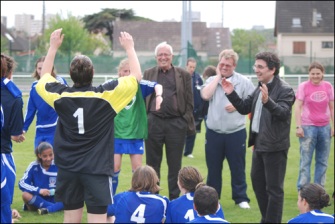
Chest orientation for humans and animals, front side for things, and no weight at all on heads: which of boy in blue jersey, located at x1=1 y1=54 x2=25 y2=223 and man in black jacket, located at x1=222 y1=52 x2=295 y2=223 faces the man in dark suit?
the boy in blue jersey

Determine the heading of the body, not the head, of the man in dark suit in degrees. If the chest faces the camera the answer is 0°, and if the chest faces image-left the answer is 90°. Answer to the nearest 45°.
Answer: approximately 0°

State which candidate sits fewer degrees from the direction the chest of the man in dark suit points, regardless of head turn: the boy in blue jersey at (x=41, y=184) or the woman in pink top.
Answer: the boy in blue jersey

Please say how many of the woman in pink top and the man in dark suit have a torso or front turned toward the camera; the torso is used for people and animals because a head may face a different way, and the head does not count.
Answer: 2

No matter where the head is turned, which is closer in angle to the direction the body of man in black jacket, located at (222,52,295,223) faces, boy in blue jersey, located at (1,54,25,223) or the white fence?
the boy in blue jersey

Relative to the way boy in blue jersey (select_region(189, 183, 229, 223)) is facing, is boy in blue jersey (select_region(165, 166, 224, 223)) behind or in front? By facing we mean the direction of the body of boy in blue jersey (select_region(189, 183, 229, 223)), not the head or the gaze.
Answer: in front

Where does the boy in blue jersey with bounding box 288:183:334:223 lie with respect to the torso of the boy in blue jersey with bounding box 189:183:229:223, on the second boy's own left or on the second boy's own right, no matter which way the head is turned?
on the second boy's own right

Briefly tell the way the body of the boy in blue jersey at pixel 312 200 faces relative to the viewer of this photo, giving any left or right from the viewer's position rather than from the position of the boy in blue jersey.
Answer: facing away from the viewer and to the left of the viewer

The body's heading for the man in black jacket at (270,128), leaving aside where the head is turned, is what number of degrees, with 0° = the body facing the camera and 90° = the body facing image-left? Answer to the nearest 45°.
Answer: approximately 45°

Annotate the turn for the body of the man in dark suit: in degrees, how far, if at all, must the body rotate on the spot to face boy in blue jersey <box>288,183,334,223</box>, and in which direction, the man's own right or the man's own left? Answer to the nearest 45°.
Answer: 0° — they already face them

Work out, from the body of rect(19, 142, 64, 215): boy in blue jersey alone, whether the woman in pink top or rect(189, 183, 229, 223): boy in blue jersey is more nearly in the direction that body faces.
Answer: the boy in blue jersey

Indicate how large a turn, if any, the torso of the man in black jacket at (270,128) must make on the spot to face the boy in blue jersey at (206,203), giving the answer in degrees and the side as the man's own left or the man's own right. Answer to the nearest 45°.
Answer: approximately 45° to the man's own left

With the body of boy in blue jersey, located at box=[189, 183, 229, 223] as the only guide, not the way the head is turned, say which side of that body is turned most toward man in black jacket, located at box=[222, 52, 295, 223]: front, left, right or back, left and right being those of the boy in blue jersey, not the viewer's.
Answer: front

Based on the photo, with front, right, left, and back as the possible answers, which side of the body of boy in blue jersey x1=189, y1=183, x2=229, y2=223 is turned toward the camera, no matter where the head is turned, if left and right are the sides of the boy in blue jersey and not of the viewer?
back

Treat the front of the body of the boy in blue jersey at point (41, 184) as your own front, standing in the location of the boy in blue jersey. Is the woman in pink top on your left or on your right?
on your left

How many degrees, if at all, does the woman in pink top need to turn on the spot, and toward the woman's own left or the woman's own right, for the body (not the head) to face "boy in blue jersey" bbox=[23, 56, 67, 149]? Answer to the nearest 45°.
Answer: approximately 45° to the woman's own right

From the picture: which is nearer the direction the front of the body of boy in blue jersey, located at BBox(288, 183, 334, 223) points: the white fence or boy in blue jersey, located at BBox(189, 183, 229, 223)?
the white fence
